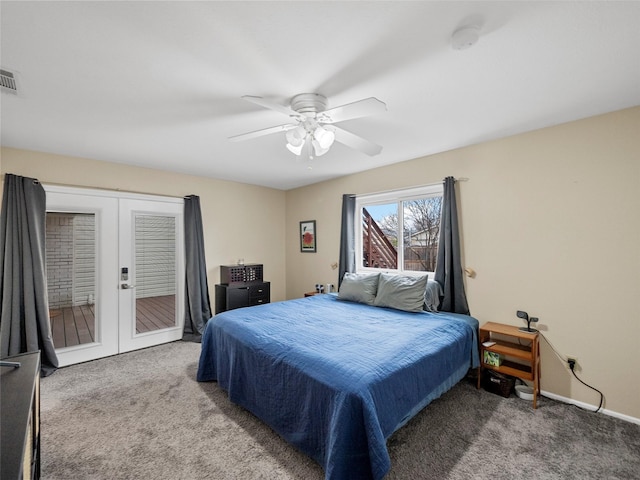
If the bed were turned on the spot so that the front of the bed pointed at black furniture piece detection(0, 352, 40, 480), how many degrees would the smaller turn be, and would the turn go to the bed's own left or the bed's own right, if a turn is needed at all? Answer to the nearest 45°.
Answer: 0° — it already faces it

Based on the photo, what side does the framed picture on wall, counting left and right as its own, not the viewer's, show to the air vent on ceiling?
front

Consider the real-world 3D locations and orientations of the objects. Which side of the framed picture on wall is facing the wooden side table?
left

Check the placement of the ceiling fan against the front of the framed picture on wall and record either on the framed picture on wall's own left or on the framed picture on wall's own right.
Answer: on the framed picture on wall's own left

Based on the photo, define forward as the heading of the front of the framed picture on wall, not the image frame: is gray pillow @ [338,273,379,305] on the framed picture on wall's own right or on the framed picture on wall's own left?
on the framed picture on wall's own left

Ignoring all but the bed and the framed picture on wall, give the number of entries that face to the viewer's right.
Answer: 0

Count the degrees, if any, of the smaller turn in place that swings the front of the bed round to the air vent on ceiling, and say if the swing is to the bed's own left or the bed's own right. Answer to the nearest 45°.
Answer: approximately 45° to the bed's own right

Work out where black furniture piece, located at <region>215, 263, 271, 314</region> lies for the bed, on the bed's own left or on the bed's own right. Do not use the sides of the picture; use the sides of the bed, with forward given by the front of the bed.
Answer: on the bed's own right

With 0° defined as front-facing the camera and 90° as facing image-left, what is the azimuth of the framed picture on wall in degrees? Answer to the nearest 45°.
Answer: approximately 45°

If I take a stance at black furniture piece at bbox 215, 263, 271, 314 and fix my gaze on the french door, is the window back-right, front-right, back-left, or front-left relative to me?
back-left

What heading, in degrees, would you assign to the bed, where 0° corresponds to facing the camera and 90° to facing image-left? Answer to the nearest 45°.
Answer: approximately 45°

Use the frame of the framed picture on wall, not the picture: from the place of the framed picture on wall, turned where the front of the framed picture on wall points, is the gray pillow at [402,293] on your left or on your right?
on your left

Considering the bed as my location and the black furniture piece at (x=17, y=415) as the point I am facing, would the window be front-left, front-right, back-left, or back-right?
back-right

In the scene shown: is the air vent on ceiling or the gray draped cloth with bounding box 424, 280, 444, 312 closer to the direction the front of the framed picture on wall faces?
the air vent on ceiling

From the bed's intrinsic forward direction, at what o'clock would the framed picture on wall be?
The framed picture on wall is roughly at 4 o'clock from the bed.

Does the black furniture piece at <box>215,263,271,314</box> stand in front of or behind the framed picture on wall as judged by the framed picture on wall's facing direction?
in front
